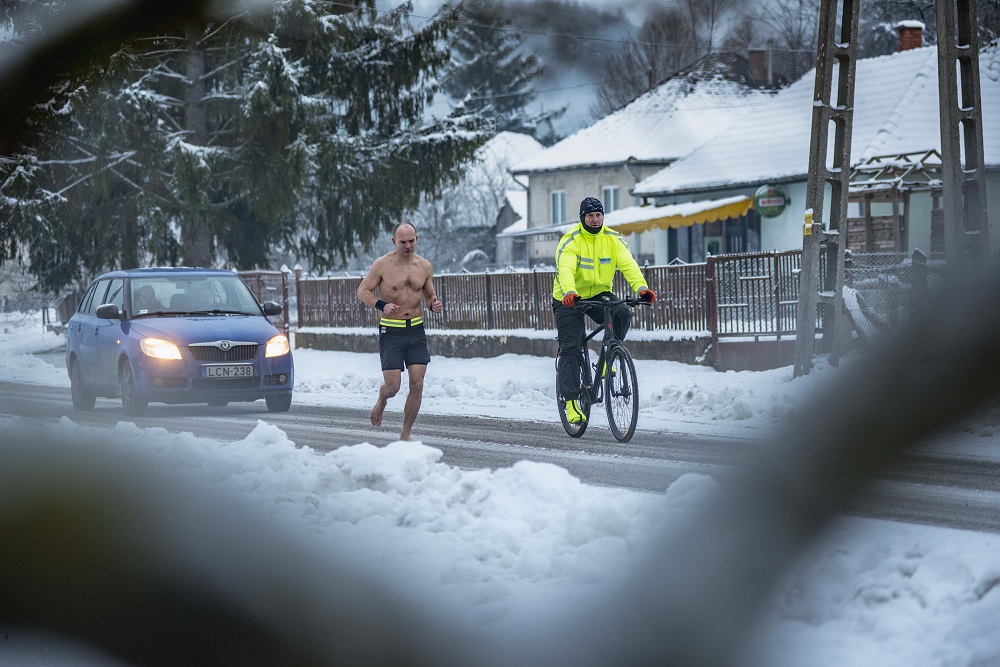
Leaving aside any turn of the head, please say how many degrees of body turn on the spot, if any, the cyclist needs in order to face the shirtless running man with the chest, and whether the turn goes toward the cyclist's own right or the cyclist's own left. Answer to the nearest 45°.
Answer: approximately 135° to the cyclist's own right

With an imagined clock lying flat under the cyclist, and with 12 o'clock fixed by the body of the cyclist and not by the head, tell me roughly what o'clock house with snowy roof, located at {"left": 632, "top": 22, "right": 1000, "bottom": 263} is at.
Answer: The house with snowy roof is roughly at 8 o'clock from the cyclist.

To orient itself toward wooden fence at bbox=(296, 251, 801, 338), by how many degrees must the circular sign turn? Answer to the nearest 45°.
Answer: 0° — it already faces it

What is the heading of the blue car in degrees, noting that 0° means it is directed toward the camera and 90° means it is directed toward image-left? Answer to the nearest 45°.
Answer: approximately 315°

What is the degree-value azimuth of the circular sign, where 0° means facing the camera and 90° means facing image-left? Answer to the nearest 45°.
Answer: approximately 0°

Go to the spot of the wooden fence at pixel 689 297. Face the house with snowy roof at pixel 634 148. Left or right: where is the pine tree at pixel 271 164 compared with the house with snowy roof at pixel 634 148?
left

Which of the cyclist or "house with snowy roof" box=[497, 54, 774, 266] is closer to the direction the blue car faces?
the cyclist

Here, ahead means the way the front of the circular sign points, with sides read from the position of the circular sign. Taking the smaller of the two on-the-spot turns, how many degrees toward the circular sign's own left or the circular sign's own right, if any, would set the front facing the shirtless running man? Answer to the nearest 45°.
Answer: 0° — it already faces them

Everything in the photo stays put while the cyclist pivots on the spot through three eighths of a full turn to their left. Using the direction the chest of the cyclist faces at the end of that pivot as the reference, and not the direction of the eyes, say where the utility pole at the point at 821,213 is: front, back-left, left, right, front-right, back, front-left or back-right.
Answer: front-right
